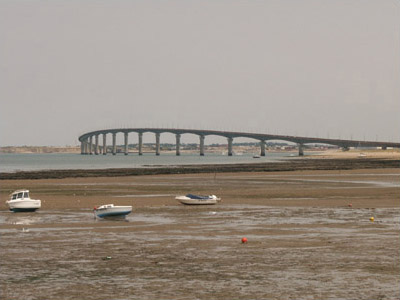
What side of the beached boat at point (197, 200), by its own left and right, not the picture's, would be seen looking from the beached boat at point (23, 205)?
front

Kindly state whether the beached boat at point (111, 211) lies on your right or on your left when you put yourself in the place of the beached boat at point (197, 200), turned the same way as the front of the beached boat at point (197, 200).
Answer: on your left

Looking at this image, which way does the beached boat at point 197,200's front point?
to the viewer's left
